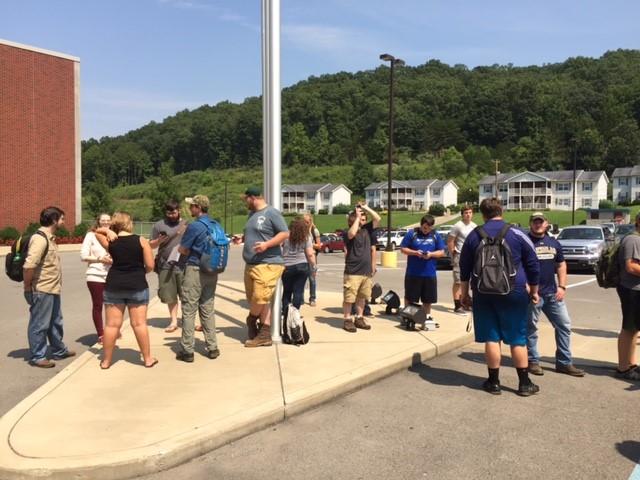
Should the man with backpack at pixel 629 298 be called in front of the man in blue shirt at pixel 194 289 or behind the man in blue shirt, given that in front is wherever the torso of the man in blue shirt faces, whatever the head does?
behind

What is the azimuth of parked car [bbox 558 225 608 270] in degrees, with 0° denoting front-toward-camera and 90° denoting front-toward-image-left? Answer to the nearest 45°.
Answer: approximately 45°

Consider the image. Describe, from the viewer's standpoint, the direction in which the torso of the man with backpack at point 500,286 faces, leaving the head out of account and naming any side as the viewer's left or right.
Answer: facing away from the viewer

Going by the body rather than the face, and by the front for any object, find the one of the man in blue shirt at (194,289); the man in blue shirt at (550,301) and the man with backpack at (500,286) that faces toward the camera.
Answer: the man in blue shirt at (550,301)

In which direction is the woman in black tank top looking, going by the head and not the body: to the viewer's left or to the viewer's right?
to the viewer's left

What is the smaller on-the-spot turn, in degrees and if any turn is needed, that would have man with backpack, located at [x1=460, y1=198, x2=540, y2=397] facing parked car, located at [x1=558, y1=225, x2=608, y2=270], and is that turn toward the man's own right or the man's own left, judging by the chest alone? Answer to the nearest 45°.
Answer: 0° — they already face it

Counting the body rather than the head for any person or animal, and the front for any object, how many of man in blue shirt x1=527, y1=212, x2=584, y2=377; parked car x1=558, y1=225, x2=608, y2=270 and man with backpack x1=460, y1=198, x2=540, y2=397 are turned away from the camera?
1

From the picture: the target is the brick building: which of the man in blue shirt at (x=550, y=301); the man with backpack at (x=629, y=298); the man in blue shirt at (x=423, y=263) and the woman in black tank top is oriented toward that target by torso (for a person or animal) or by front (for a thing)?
the woman in black tank top

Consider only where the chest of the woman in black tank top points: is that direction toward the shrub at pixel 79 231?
yes

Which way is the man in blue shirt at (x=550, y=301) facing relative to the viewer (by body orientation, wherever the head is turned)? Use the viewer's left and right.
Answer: facing the viewer

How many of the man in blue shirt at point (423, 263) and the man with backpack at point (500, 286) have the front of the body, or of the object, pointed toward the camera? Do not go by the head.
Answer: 1

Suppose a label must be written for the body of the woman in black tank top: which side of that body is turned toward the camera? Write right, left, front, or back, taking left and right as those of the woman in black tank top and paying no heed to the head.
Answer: back

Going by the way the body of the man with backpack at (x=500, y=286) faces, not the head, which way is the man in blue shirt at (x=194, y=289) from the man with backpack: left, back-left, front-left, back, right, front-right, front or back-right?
left

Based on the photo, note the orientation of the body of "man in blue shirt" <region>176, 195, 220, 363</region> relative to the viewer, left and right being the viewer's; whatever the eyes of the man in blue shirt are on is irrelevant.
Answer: facing away from the viewer and to the left of the viewer

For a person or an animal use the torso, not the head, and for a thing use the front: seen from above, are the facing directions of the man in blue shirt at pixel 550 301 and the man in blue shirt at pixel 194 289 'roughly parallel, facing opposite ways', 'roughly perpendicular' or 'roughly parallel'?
roughly perpendicular

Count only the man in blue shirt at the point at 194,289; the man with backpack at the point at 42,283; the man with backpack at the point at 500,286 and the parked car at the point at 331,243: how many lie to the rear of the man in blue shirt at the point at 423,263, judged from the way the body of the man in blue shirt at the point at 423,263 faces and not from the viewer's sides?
1
